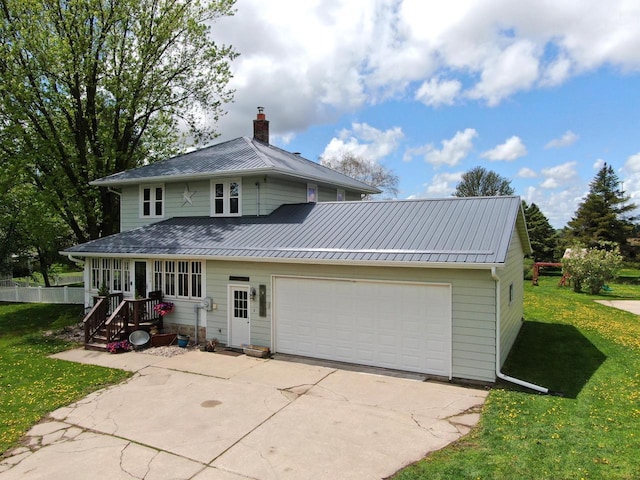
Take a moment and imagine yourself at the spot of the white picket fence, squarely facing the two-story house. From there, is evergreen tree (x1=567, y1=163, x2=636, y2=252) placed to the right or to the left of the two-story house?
left

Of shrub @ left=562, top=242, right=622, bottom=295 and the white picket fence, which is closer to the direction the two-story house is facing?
the white picket fence

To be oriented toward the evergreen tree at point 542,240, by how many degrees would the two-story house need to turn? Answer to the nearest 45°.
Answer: approximately 180°

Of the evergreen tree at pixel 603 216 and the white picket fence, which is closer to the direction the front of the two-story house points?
the white picket fence

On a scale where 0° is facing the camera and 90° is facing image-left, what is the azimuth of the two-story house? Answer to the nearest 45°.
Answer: approximately 45°

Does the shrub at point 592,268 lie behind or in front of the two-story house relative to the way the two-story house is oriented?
behind

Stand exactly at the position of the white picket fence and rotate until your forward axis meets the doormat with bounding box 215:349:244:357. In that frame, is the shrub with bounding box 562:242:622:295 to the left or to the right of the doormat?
left

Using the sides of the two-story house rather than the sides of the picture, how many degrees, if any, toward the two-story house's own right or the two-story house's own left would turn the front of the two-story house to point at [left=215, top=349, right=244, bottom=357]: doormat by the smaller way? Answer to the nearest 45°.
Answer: approximately 45° to the two-story house's own right

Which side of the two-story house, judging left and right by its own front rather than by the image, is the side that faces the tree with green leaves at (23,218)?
right

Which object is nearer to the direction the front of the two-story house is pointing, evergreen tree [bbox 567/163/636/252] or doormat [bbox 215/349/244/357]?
the doormat

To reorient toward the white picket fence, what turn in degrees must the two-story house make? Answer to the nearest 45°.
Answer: approximately 90° to its right
